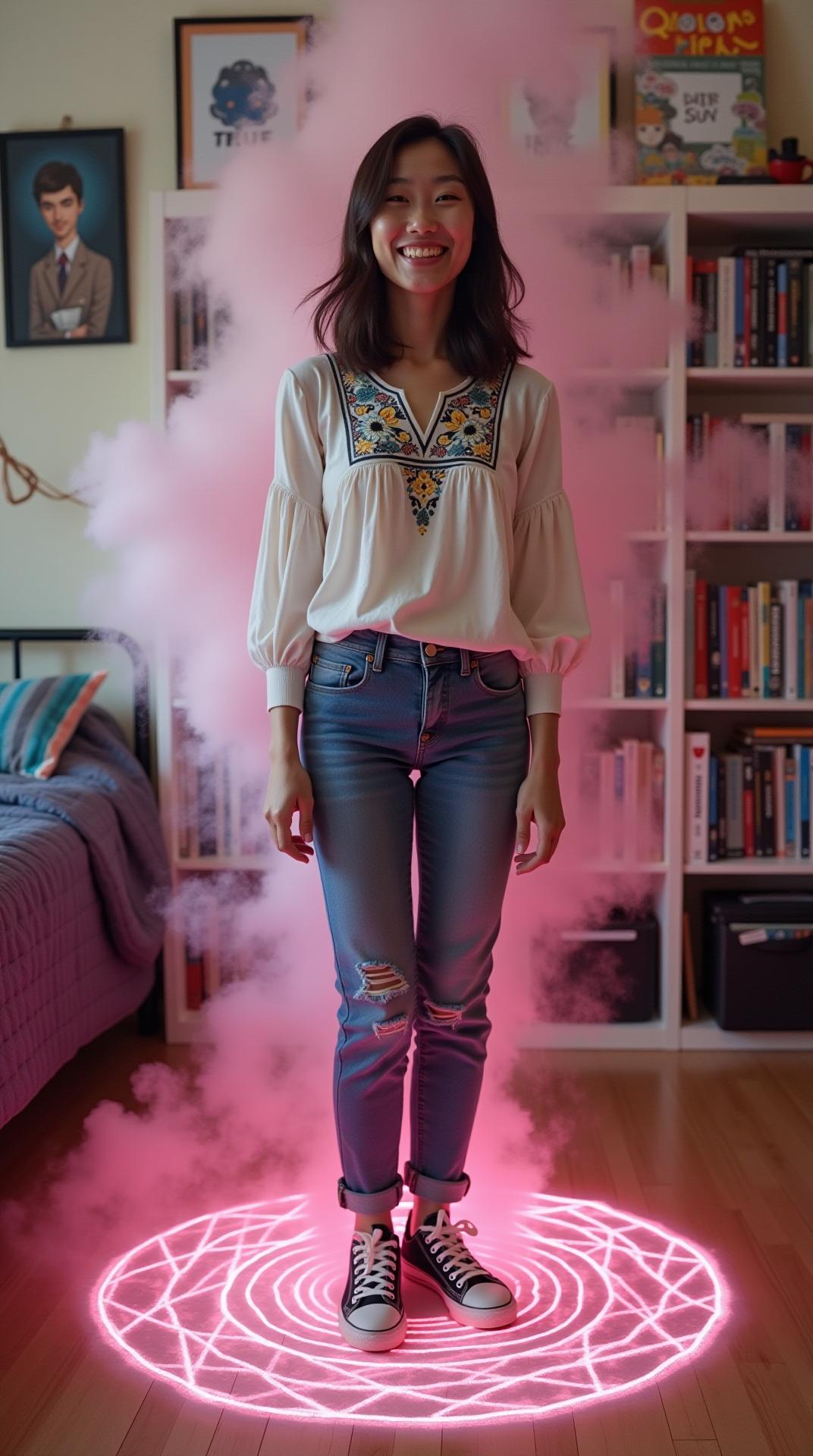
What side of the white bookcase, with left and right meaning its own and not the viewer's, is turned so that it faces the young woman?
front

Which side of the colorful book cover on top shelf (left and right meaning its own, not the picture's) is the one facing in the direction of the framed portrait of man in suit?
right

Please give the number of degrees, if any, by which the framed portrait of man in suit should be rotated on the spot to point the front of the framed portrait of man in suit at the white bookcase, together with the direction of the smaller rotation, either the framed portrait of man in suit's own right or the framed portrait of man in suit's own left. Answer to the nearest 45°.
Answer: approximately 45° to the framed portrait of man in suit's own left

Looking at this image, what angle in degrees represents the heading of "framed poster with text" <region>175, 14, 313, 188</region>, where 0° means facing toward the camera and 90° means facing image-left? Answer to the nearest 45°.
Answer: approximately 0°
